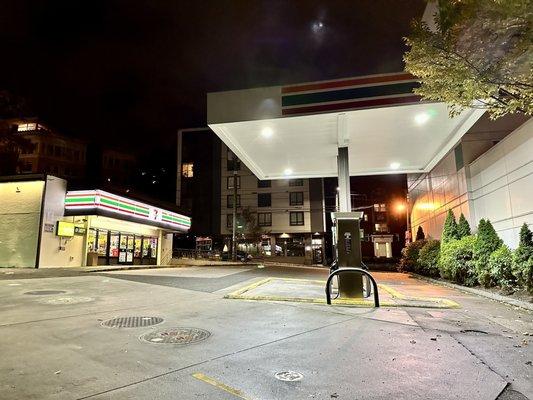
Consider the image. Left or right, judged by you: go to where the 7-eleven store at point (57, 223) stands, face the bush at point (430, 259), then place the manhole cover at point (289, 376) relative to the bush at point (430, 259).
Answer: right

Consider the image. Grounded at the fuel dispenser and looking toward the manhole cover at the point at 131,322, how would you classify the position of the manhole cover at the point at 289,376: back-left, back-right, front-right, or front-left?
front-left

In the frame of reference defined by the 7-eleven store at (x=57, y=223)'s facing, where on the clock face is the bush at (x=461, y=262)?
The bush is roughly at 12 o'clock from the 7-eleven store.

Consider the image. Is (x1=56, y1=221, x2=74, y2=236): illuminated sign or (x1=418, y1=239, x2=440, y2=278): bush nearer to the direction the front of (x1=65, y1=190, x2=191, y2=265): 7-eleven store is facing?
the bush

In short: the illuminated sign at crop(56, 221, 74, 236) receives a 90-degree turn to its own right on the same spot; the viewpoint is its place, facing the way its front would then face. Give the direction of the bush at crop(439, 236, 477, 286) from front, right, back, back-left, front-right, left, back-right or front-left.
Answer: left

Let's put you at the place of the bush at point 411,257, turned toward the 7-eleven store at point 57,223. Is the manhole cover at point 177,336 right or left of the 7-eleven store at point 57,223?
left

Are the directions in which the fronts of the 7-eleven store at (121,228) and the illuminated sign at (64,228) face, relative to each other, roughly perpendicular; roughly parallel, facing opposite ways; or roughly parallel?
roughly parallel

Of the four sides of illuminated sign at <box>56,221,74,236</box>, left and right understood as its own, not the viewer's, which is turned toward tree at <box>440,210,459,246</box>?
front

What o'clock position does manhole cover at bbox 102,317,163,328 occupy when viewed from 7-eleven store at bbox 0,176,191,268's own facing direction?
The manhole cover is roughly at 1 o'clock from the 7-eleven store.

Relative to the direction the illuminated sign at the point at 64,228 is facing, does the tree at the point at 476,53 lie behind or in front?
in front

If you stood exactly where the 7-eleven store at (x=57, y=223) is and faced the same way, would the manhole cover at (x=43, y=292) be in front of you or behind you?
in front

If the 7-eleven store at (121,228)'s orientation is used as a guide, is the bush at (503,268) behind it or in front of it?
in front

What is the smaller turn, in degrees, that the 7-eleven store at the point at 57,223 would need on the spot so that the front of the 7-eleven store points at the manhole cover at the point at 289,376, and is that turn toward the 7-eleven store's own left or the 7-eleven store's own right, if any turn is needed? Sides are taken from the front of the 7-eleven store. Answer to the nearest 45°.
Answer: approximately 45° to the 7-eleven store's own right

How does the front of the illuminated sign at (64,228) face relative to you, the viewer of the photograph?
facing the viewer and to the right of the viewer

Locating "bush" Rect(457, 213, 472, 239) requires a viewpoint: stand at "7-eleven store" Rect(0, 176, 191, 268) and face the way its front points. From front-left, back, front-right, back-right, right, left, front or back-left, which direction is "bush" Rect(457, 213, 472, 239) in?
front
